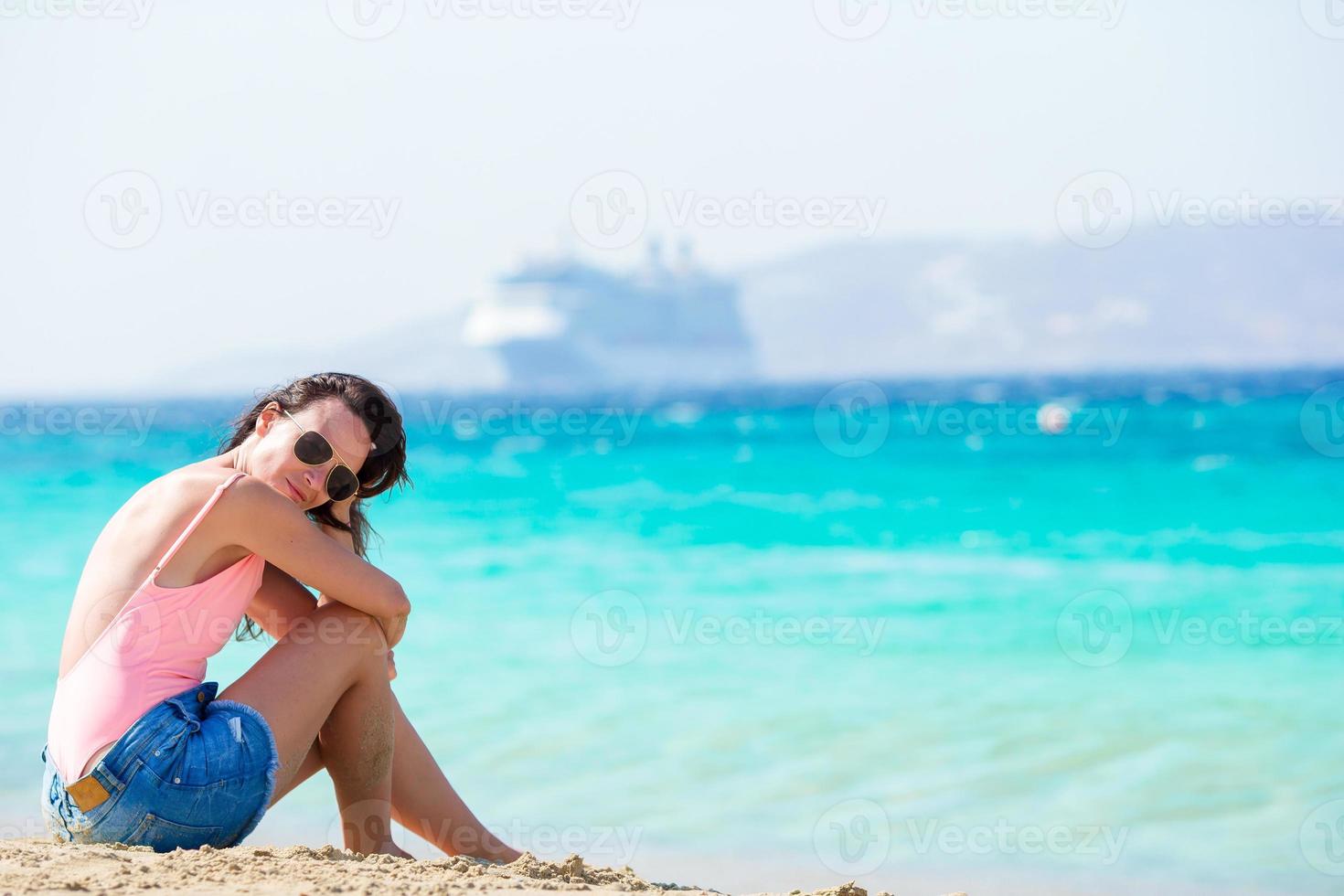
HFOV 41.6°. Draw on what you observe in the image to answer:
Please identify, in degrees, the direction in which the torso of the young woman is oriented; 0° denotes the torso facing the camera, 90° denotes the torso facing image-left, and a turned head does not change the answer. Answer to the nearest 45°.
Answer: approximately 270°
